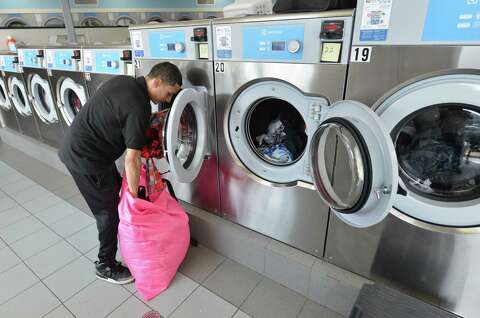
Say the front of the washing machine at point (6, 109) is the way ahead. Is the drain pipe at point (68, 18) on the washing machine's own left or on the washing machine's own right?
on the washing machine's own left

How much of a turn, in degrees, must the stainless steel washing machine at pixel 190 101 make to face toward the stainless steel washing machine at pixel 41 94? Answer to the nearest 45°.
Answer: approximately 90° to its right

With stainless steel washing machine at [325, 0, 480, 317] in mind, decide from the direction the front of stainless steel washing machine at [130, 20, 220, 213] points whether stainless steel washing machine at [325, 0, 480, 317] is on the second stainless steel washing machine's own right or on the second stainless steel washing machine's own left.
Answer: on the second stainless steel washing machine's own left

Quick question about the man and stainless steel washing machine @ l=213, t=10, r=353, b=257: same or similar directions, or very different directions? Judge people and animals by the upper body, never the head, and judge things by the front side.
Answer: very different directions

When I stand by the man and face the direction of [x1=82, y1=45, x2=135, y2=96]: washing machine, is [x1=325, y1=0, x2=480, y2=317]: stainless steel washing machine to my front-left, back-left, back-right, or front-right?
back-right

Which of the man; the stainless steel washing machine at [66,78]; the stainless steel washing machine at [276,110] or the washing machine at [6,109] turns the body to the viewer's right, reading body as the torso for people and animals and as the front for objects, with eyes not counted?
the man

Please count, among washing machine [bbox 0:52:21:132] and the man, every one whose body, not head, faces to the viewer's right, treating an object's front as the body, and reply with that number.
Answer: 1

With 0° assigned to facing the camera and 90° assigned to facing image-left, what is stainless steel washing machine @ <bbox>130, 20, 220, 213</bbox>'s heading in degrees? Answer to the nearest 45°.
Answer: approximately 45°

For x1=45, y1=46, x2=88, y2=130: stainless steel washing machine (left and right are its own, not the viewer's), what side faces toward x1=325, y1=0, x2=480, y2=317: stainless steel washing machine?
left

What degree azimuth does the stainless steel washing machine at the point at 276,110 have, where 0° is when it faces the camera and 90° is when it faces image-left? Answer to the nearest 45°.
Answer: approximately 45°

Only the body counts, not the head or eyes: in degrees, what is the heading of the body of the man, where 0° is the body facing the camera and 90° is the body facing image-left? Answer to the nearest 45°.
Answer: approximately 270°

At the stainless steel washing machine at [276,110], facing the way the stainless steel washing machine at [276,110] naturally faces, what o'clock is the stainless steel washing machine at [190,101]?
the stainless steel washing machine at [190,101] is roughly at 2 o'clock from the stainless steel washing machine at [276,110].

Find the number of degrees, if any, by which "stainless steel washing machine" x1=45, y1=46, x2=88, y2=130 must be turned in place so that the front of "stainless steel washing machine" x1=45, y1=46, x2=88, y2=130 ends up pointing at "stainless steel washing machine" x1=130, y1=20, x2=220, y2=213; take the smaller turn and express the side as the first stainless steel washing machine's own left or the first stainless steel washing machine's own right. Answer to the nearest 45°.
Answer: approximately 45° to the first stainless steel washing machine's own left
